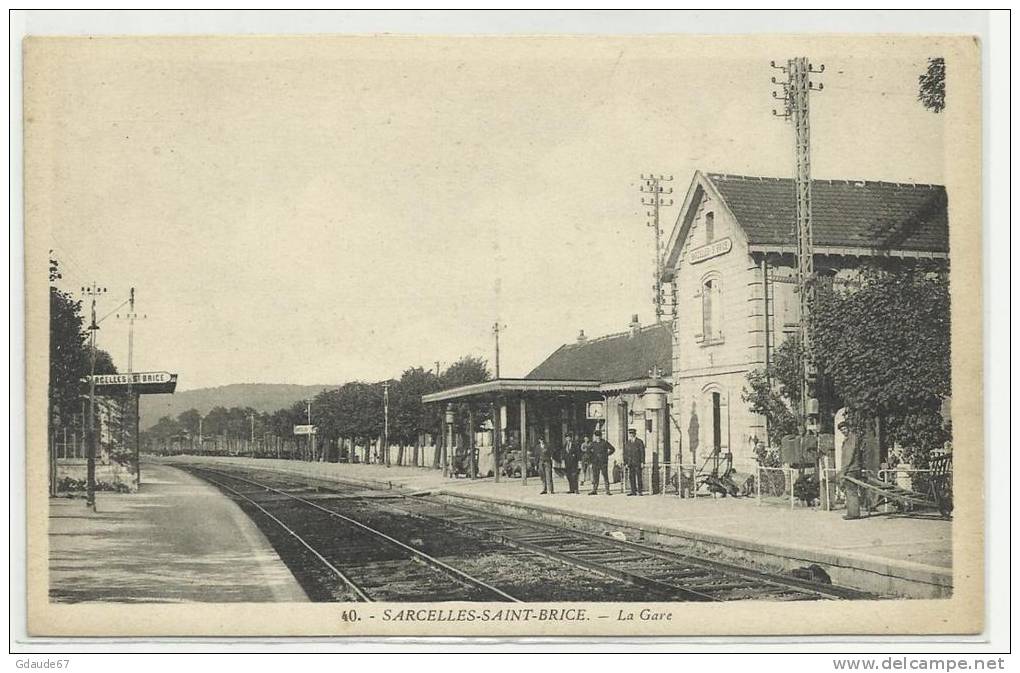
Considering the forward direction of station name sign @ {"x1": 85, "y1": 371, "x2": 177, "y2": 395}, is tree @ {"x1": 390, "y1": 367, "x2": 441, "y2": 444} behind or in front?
behind

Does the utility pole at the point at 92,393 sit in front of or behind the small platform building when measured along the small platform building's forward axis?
in front

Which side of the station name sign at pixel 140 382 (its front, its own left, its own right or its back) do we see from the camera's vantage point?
front

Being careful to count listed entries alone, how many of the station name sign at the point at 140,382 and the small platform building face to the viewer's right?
0

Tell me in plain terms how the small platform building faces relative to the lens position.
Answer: facing the viewer and to the left of the viewer

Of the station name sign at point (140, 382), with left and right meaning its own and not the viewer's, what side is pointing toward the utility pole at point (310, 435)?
back
